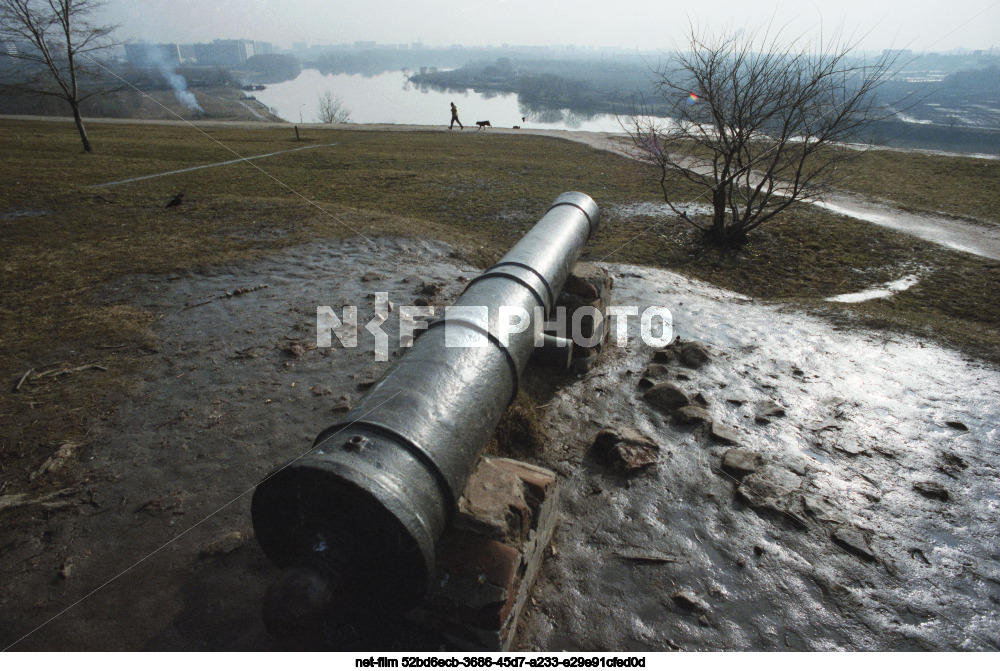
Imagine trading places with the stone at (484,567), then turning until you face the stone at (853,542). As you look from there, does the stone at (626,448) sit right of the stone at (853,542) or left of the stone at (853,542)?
left

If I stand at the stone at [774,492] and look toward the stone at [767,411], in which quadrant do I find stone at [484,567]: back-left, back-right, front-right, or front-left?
back-left

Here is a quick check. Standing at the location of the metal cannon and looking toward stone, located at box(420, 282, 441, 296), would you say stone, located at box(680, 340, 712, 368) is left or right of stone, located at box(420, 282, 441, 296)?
right

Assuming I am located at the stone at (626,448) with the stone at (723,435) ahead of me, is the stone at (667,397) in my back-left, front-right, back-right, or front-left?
front-left

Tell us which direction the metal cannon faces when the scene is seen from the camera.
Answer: facing away from the viewer and to the right of the viewer

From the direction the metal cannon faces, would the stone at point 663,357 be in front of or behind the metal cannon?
in front

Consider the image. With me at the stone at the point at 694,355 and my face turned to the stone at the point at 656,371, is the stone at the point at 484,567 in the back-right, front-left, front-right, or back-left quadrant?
front-left

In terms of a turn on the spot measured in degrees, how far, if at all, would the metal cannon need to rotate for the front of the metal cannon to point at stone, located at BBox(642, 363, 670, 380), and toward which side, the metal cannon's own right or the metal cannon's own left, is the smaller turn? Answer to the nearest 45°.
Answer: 0° — it already faces it

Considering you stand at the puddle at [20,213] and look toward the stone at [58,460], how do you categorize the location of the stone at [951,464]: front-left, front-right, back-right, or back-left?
front-left

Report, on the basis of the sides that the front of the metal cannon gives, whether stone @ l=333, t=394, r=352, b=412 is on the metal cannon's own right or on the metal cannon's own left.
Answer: on the metal cannon's own left

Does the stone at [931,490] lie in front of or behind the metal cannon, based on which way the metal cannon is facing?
in front
